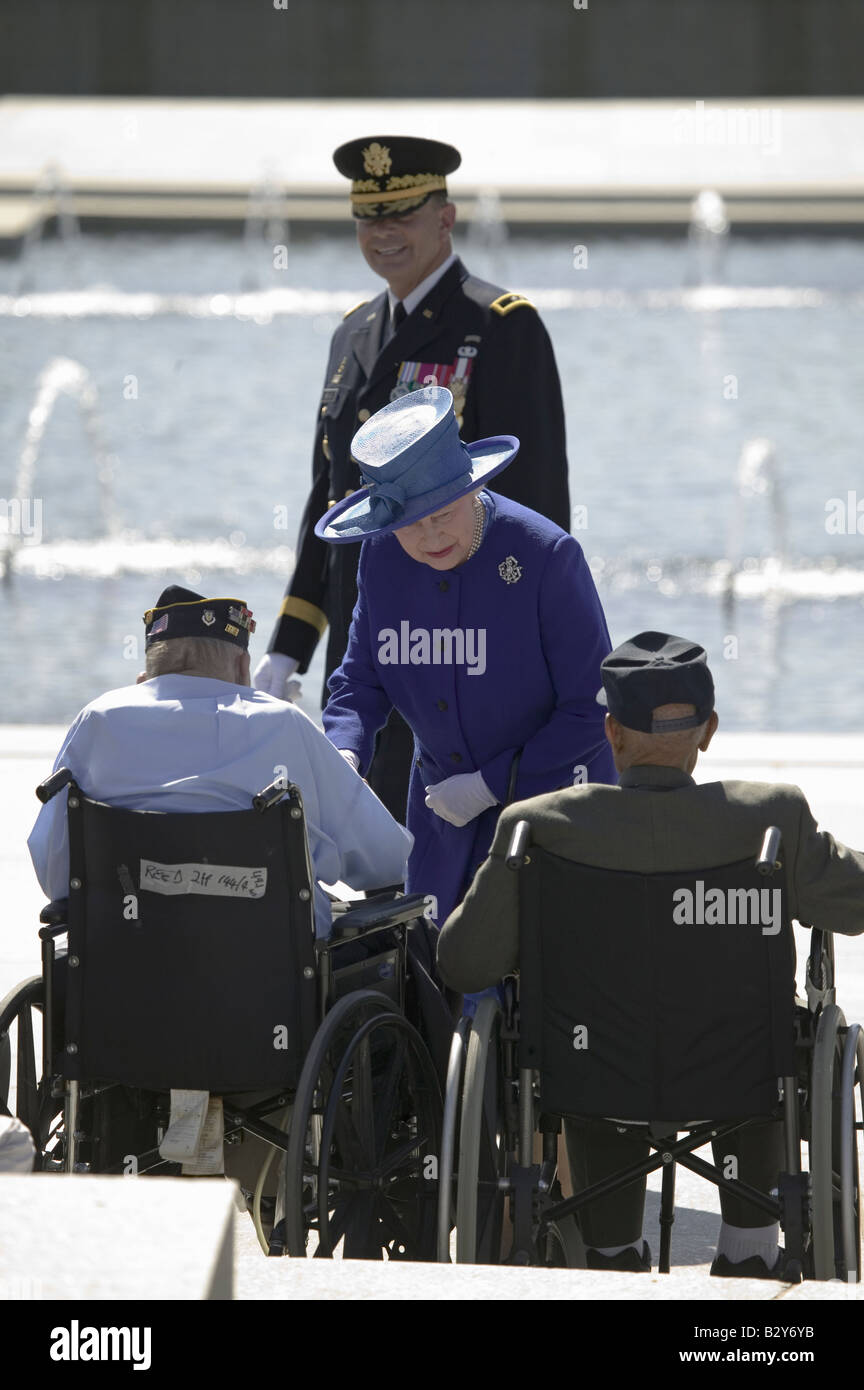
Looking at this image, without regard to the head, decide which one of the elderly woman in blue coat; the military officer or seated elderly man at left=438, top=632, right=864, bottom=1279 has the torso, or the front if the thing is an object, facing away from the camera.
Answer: the seated elderly man

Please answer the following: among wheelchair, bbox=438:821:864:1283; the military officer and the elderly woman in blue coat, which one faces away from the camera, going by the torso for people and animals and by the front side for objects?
the wheelchair

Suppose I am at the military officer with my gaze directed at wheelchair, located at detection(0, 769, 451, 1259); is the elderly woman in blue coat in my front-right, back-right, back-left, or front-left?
front-left

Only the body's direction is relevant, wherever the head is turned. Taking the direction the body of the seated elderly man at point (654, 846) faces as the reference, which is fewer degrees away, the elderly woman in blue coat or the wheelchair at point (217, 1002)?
the elderly woman in blue coat

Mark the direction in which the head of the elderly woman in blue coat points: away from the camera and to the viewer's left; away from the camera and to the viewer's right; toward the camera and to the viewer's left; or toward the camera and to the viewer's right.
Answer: toward the camera and to the viewer's left

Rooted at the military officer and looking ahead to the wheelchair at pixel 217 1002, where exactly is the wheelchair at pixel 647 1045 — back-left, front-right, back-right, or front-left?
front-left

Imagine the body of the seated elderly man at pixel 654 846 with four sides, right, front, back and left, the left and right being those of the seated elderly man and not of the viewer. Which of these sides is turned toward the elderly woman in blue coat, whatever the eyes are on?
front

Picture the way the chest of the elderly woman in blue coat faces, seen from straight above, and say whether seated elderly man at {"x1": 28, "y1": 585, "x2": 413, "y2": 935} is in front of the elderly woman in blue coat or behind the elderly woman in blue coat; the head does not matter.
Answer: in front

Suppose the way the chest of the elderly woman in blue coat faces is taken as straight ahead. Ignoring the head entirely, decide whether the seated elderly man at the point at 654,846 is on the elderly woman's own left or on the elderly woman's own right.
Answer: on the elderly woman's own left

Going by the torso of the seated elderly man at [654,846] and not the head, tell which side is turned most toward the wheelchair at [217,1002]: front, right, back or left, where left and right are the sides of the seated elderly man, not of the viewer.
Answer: left

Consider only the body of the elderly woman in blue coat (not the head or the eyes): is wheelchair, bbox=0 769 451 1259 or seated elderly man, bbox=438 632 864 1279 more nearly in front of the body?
the wheelchair

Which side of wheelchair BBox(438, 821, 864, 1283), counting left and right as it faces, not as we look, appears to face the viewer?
back

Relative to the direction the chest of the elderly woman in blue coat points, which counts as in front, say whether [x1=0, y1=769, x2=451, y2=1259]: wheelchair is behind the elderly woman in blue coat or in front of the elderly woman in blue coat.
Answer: in front

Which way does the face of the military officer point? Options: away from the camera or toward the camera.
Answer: toward the camera

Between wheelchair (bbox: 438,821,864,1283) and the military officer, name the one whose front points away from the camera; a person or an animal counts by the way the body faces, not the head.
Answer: the wheelchair

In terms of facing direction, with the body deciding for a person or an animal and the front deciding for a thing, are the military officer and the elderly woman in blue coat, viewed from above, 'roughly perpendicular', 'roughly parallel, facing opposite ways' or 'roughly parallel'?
roughly parallel

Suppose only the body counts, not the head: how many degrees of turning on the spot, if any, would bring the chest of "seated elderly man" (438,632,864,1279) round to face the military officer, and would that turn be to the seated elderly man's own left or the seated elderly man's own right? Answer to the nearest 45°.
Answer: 0° — they already face them
